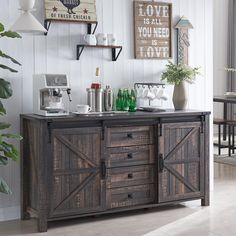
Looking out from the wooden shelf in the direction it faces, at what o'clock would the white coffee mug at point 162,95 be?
The white coffee mug is roughly at 10 o'clock from the wooden shelf.

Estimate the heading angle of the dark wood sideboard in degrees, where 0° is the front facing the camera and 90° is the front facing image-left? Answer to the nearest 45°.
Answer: approximately 315°

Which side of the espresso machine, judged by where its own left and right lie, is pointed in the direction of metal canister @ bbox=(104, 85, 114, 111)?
left

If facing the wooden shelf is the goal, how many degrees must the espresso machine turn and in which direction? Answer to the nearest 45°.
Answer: approximately 90° to its left

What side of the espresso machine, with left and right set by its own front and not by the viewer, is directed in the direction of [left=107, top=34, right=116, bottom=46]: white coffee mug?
left
